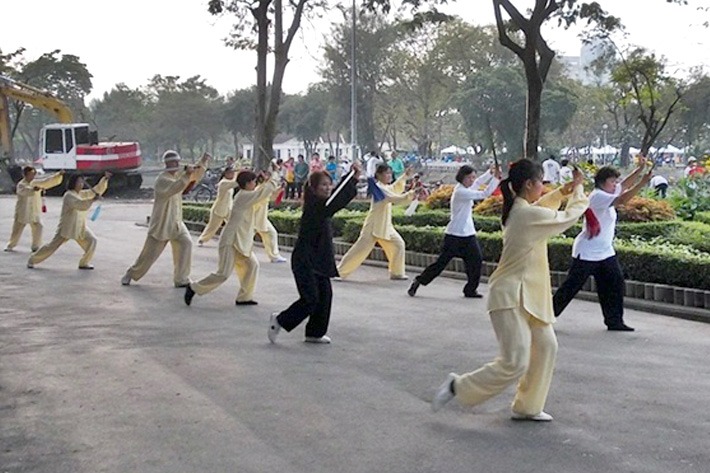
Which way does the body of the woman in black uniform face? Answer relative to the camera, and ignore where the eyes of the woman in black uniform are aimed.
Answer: to the viewer's right

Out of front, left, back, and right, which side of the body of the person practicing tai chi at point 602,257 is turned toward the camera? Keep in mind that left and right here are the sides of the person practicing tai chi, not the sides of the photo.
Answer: right

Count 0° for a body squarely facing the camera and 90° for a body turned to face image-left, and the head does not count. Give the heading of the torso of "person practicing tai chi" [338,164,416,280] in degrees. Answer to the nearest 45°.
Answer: approximately 270°

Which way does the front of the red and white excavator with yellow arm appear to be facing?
to the viewer's left

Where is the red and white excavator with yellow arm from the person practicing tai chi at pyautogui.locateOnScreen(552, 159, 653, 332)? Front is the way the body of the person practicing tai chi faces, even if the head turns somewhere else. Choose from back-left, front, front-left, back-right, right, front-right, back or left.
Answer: back-left

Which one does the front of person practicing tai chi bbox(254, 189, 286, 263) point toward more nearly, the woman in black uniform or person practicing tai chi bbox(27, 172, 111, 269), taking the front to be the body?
the woman in black uniform

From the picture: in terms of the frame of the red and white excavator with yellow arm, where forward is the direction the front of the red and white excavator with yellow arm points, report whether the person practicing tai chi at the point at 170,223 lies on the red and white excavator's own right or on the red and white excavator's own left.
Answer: on the red and white excavator's own left

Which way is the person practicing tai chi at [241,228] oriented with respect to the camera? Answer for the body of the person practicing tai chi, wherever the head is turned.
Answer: to the viewer's right

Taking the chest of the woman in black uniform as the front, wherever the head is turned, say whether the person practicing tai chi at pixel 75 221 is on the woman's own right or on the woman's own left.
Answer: on the woman's own left
